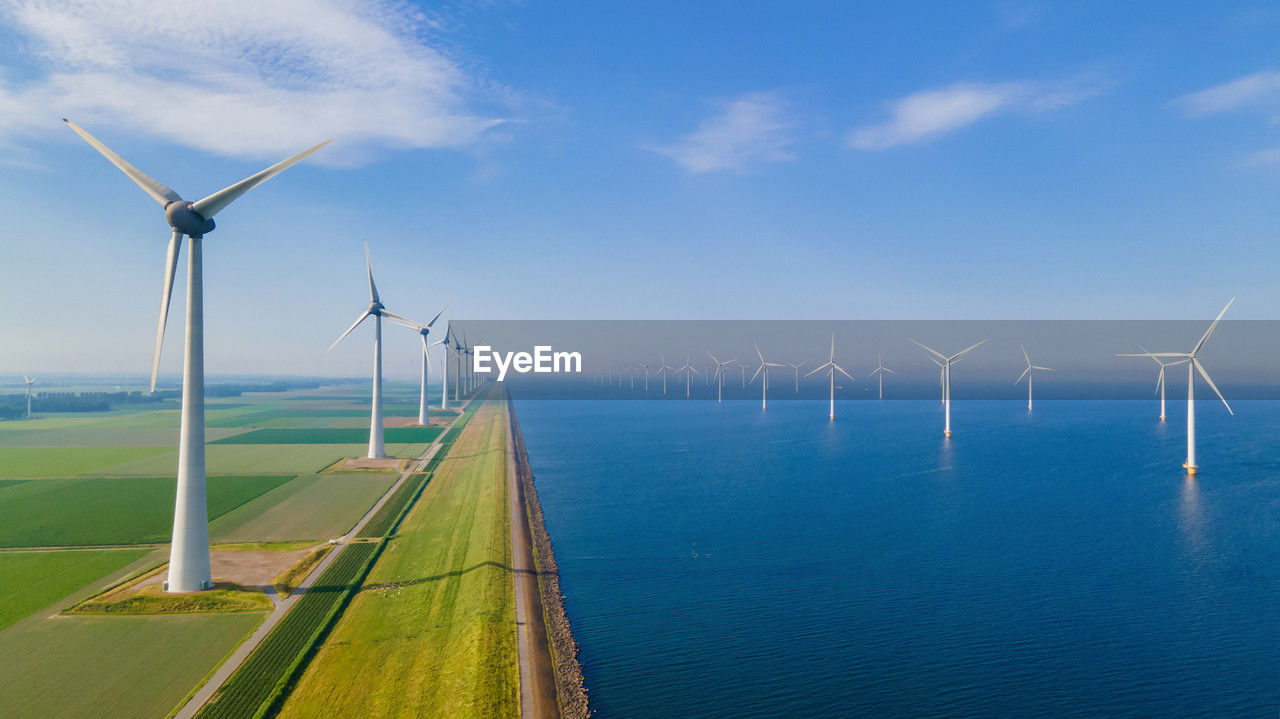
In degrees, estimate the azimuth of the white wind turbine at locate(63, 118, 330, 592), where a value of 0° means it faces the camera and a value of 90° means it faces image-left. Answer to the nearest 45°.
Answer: approximately 45°
